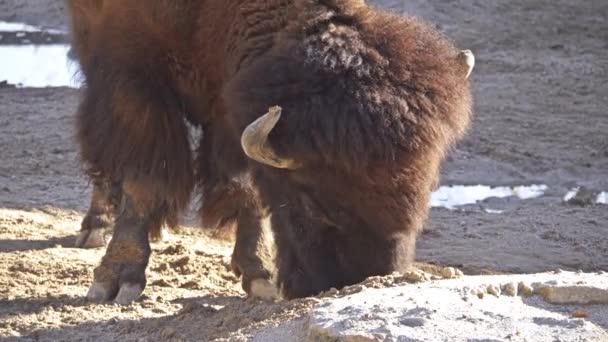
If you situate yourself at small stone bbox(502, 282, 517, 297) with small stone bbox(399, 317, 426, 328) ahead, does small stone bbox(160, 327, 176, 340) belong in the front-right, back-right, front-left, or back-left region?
front-right

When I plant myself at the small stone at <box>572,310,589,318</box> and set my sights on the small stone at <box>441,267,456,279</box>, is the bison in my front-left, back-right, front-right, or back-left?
front-left

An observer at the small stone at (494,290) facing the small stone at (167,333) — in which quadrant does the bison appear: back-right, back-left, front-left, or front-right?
front-right

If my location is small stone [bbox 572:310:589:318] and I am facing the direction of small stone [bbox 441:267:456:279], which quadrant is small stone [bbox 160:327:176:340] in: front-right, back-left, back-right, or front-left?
front-left

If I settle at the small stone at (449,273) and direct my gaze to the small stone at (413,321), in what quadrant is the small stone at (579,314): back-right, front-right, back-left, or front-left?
front-left

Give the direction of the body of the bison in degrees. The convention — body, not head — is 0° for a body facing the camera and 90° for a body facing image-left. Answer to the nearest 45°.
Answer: approximately 315°

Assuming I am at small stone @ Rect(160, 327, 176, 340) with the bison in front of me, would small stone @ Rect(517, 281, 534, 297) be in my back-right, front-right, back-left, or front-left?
front-right

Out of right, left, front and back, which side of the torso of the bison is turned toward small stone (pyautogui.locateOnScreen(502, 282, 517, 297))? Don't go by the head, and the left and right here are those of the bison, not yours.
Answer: front

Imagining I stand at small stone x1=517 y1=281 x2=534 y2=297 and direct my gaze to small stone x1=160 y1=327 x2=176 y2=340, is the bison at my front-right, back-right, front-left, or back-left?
front-right

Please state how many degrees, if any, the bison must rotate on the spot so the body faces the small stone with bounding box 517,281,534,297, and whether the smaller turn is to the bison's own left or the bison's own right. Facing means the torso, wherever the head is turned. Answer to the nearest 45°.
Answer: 0° — it already faces it

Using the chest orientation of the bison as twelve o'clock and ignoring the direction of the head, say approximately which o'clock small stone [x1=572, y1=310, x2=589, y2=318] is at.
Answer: The small stone is roughly at 12 o'clock from the bison.

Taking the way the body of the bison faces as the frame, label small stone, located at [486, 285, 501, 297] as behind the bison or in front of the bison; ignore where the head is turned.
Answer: in front
